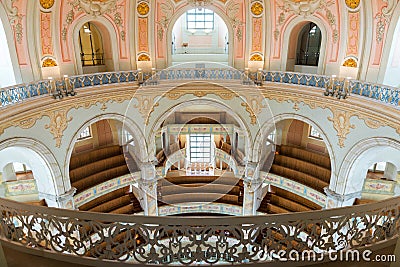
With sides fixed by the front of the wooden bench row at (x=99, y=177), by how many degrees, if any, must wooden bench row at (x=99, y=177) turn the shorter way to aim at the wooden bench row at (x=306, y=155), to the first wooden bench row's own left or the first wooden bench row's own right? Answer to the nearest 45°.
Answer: approximately 45° to the first wooden bench row's own left

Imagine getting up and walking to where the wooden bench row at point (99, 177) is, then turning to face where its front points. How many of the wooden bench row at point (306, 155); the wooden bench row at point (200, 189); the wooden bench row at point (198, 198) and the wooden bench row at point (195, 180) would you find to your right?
0

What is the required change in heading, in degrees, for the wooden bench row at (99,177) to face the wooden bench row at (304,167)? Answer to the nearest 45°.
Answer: approximately 45° to its left

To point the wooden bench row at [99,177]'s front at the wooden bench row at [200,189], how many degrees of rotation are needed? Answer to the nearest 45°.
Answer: approximately 45° to its left

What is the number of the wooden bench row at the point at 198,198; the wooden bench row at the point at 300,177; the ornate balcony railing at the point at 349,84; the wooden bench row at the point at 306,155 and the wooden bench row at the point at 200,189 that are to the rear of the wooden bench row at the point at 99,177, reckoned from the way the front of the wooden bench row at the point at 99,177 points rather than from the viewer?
0

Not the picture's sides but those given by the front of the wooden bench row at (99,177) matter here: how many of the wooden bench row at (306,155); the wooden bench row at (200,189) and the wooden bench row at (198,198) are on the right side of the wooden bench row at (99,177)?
0

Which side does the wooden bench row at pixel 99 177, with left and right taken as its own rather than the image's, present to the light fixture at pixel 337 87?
front

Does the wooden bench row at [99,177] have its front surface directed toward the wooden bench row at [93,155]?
no

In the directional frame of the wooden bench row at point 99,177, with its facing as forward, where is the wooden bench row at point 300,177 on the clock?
the wooden bench row at point 300,177 is roughly at 11 o'clock from the wooden bench row at point 99,177.

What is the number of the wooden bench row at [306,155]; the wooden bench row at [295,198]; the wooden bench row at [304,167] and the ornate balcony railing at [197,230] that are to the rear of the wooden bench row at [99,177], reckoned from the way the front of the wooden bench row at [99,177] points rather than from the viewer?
0

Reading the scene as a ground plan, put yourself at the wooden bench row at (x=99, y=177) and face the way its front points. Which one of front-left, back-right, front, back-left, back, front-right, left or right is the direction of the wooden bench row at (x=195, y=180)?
front-left

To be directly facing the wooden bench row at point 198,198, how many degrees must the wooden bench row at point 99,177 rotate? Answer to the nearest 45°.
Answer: approximately 45° to its left
